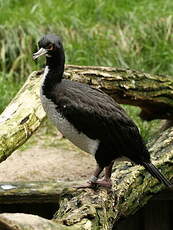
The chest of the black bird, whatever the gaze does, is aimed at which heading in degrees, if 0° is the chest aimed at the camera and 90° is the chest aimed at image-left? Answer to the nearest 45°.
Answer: approximately 90°
